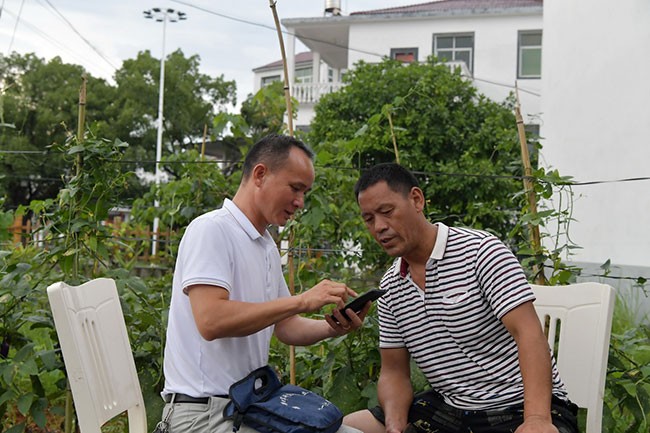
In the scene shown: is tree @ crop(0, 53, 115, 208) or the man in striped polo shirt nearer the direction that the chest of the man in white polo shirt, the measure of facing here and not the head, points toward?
the man in striped polo shirt

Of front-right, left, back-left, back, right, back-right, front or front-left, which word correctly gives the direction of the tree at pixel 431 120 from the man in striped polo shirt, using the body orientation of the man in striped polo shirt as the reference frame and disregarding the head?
back-right

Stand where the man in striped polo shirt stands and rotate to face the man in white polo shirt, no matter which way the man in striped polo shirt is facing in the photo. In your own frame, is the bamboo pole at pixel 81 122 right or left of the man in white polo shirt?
right

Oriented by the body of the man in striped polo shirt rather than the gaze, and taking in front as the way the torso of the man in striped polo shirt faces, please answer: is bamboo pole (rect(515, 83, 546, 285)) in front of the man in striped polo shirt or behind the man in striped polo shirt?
behind

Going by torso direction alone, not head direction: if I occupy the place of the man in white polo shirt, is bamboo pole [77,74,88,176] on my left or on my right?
on my left

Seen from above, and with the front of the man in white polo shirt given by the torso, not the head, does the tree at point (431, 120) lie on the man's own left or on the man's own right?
on the man's own left

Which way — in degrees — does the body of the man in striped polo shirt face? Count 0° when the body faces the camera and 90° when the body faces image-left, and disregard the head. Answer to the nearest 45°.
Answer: approximately 45°

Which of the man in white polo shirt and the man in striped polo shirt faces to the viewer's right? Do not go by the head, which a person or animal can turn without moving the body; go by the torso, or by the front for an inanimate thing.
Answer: the man in white polo shirt

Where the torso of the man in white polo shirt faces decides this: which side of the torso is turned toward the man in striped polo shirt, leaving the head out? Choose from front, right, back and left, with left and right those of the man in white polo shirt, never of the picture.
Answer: front

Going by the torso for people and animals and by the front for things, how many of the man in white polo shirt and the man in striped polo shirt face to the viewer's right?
1

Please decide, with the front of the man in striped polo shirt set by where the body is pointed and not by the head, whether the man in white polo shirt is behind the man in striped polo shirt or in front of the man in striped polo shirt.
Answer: in front

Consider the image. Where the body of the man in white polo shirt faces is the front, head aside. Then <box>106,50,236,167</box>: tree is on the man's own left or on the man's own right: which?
on the man's own left

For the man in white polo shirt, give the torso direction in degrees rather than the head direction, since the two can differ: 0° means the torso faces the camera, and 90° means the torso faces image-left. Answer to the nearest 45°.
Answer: approximately 270°
